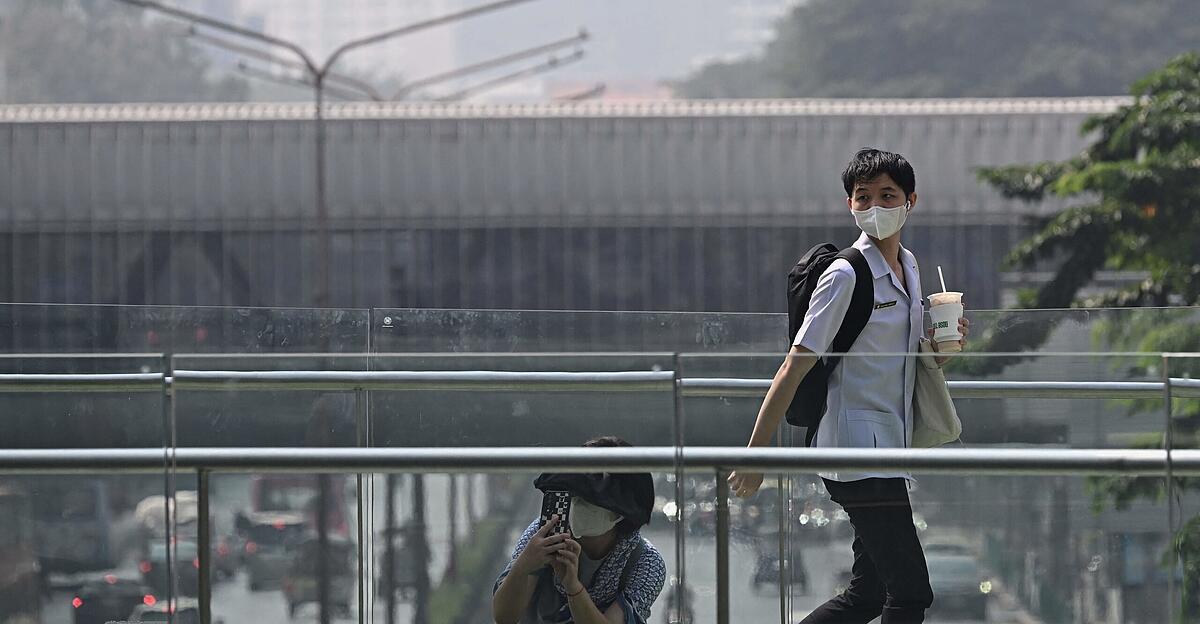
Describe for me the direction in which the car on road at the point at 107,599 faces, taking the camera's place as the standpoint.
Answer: facing away from the viewer

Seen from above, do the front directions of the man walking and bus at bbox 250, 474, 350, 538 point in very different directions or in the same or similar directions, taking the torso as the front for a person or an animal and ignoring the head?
very different directions

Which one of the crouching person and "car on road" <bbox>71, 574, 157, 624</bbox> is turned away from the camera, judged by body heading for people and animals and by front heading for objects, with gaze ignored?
the car on road

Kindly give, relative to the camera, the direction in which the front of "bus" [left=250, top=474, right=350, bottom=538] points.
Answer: facing away from the viewer
